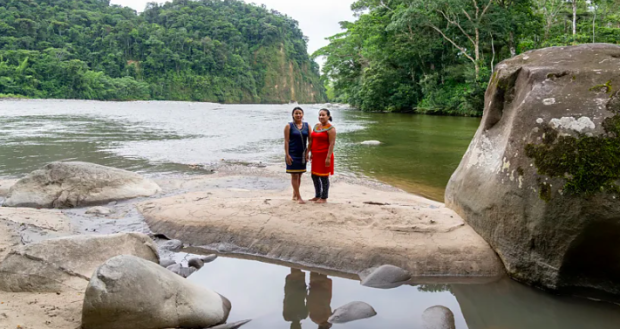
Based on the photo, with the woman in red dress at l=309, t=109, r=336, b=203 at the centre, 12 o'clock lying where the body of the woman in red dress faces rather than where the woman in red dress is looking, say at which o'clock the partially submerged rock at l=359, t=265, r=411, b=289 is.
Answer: The partially submerged rock is roughly at 10 o'clock from the woman in red dress.

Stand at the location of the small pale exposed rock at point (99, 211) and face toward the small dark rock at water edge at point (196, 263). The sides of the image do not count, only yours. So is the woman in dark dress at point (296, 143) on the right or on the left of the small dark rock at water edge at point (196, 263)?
left

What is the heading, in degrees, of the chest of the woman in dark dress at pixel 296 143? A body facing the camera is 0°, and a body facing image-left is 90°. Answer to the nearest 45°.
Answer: approximately 315°

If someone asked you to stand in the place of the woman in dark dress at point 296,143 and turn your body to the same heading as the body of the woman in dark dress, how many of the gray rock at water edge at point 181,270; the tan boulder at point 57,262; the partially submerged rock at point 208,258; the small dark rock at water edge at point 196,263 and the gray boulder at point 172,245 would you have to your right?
5

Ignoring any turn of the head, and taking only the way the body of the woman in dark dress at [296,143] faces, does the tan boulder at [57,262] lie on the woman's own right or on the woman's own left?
on the woman's own right

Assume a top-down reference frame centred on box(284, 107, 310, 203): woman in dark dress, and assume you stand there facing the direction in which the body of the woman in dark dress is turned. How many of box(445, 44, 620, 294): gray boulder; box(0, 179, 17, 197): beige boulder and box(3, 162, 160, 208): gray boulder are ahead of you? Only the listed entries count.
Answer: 1

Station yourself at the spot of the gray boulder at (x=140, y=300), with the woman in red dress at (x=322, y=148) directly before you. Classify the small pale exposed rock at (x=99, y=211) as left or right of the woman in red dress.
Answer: left

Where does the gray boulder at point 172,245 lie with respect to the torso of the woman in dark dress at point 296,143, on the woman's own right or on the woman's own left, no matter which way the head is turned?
on the woman's own right

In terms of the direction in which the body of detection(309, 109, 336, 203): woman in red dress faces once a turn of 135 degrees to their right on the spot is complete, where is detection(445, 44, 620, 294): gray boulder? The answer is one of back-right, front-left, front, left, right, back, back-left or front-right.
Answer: back-right

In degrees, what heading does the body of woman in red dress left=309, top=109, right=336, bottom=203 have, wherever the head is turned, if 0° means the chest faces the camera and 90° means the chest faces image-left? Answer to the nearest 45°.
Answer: approximately 45°
